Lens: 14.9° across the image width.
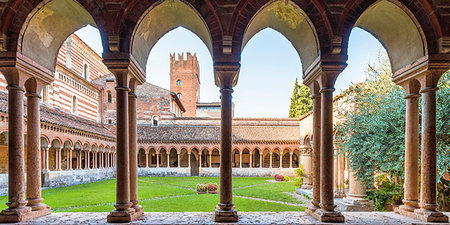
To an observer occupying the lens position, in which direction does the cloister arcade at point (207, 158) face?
facing the viewer

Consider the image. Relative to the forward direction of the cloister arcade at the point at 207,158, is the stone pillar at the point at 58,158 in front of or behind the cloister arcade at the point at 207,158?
in front
